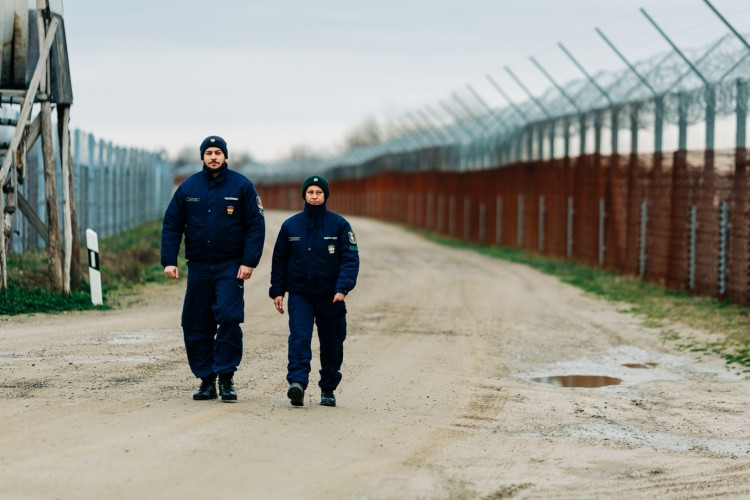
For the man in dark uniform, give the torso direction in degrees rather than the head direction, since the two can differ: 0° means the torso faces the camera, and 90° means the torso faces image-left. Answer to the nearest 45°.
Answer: approximately 0°

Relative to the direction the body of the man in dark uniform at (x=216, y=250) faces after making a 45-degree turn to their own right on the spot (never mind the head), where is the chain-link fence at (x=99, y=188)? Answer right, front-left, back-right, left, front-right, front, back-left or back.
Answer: back-right

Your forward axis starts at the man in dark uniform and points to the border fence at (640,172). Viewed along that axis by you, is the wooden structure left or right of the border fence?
left

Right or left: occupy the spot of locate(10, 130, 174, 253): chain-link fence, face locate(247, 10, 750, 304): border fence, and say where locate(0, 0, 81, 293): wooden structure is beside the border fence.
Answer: right

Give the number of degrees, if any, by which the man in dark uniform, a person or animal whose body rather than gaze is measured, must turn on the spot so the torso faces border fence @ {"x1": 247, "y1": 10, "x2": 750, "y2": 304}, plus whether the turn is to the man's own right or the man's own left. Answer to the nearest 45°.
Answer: approximately 135° to the man's own left

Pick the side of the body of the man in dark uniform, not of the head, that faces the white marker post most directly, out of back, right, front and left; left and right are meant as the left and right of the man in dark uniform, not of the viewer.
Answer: back

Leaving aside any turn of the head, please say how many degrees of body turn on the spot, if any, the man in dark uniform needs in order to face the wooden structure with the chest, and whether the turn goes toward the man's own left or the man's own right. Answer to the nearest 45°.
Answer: approximately 180°
